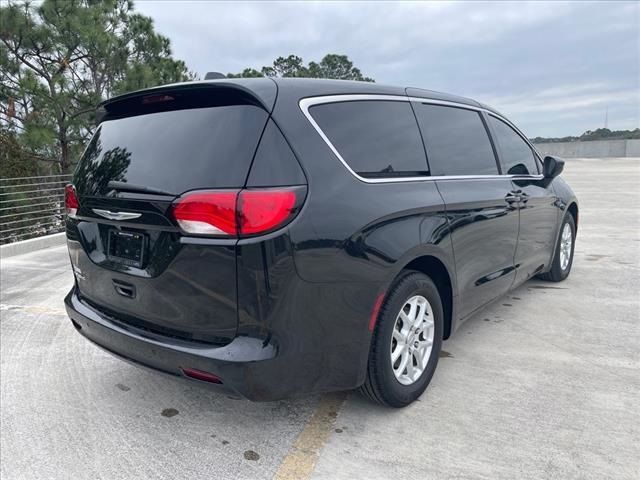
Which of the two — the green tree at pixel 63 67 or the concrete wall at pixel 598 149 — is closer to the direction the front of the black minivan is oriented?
the concrete wall

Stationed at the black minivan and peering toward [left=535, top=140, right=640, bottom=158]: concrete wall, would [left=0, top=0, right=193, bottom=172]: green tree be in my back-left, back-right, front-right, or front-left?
front-left

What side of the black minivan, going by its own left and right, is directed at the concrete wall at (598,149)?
front

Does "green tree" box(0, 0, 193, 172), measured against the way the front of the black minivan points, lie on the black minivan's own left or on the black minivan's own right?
on the black minivan's own left

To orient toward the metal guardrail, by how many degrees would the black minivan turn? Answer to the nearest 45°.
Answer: approximately 90° to its left

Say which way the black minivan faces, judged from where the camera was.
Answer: facing away from the viewer and to the right of the viewer

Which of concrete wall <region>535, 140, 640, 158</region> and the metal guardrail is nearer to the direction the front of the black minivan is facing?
the concrete wall
